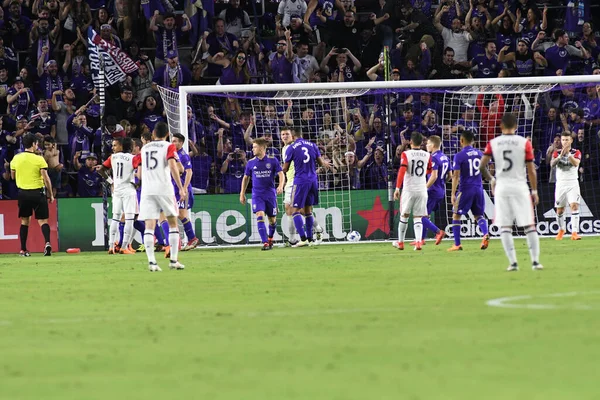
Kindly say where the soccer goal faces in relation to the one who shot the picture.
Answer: facing the viewer

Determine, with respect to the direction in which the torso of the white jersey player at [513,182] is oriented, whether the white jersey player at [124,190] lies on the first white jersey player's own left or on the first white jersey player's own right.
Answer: on the first white jersey player's own left

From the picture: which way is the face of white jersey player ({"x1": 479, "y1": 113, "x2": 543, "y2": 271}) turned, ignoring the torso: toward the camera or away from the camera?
away from the camera

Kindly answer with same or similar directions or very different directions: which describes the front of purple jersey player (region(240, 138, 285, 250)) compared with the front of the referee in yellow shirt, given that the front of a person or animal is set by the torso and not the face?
very different directions

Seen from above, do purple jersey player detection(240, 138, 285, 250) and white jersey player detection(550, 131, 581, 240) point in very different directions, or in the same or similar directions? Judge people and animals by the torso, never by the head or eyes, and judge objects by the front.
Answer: same or similar directions

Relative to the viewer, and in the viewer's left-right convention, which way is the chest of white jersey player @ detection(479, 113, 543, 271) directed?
facing away from the viewer

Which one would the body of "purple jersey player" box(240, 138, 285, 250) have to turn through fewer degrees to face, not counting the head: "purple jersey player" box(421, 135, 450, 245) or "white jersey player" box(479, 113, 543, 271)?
the white jersey player

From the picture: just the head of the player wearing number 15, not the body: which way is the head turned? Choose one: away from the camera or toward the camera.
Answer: away from the camera

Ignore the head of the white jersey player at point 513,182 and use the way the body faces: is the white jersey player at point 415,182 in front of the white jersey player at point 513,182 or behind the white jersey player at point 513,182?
in front

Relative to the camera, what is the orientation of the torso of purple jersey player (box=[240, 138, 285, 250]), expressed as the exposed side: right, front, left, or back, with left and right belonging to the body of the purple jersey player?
front

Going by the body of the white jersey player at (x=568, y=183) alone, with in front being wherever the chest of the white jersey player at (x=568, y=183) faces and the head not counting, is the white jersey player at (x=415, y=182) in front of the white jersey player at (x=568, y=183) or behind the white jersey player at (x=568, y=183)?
in front
